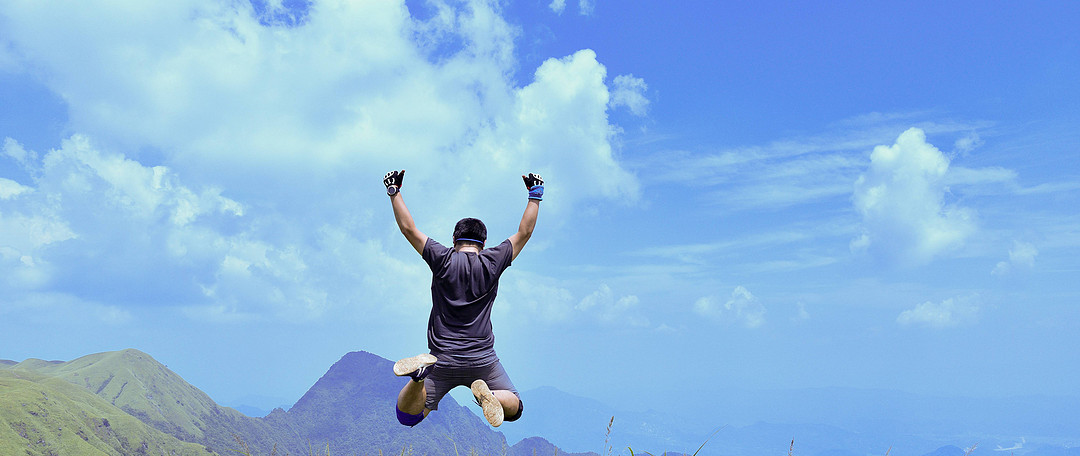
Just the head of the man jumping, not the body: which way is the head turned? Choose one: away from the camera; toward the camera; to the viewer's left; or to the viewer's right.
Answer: away from the camera

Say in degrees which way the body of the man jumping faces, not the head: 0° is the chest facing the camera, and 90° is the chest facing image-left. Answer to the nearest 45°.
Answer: approximately 180°
